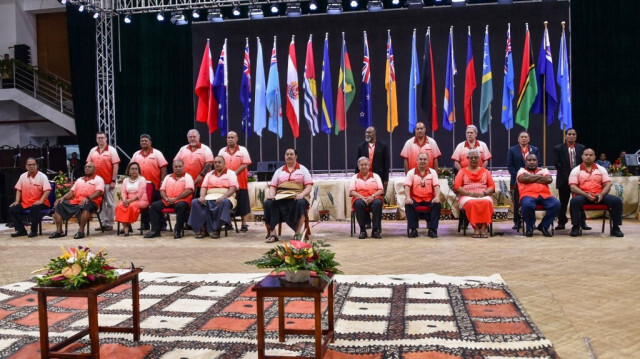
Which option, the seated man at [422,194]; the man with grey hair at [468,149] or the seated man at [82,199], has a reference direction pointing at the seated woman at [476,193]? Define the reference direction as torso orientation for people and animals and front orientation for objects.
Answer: the man with grey hair

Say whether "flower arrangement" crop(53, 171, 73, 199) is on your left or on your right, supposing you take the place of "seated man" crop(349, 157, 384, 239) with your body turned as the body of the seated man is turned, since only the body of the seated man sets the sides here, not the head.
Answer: on your right

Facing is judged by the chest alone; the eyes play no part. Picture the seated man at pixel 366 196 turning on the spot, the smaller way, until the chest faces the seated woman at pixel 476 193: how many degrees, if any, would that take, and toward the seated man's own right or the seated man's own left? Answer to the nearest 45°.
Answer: approximately 90° to the seated man's own left

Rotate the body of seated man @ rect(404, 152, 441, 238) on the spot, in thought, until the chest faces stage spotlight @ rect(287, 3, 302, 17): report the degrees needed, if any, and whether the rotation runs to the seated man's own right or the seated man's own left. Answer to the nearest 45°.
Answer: approximately 135° to the seated man's own right

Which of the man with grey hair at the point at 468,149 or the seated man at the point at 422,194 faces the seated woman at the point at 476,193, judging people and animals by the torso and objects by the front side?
the man with grey hair

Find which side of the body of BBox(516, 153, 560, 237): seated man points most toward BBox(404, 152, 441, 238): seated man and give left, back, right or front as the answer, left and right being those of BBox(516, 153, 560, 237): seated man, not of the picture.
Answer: right

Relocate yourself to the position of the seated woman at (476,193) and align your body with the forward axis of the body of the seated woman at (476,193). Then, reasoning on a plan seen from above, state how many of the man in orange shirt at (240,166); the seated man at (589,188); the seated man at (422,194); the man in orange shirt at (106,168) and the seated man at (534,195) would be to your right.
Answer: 3

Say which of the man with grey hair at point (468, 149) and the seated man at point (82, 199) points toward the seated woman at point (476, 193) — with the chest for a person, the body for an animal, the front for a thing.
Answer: the man with grey hair
